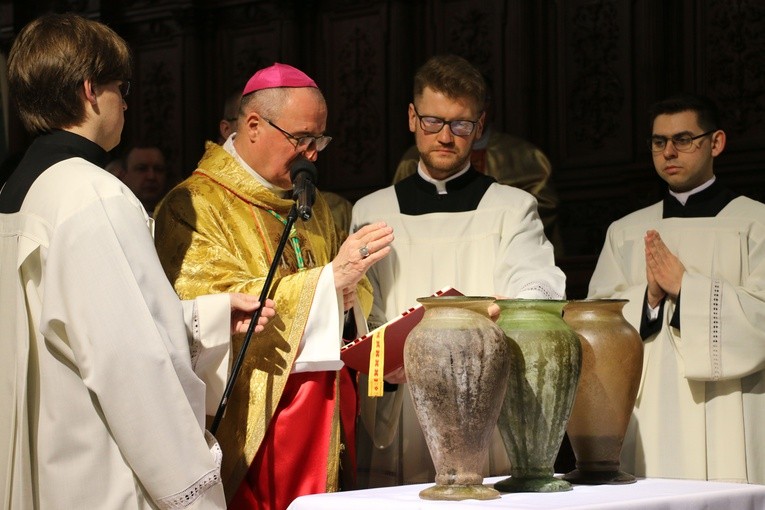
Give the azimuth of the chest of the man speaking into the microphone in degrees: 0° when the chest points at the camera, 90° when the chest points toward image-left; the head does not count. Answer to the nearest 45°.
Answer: approximately 315°

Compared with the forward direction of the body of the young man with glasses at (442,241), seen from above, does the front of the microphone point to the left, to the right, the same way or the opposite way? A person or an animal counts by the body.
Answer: the opposite way

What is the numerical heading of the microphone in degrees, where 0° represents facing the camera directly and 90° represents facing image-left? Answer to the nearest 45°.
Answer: approximately 180°

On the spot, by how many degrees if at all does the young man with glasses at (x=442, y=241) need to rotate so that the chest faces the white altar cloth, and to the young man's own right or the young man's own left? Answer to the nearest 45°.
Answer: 0° — they already face it

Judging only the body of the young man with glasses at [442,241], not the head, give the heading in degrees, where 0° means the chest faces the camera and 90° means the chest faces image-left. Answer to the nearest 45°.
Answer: approximately 0°

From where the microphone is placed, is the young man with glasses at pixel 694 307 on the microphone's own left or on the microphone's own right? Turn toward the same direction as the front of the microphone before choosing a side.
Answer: on the microphone's own right

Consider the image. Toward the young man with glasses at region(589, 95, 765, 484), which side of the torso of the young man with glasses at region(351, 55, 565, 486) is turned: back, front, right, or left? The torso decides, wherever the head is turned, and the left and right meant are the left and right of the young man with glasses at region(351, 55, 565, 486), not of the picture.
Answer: left

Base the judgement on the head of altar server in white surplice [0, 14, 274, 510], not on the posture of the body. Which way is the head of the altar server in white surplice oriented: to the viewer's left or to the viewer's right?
to the viewer's right
